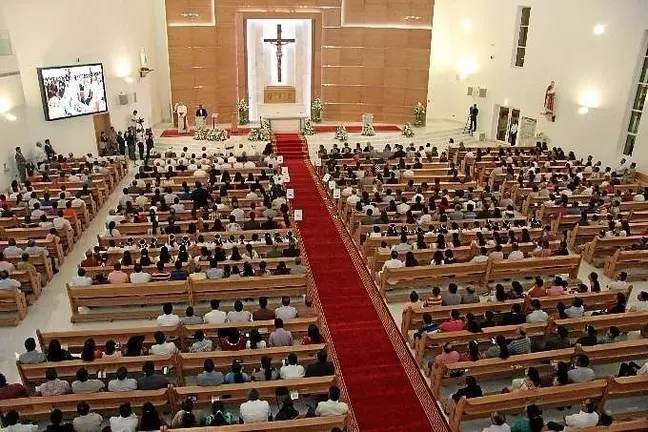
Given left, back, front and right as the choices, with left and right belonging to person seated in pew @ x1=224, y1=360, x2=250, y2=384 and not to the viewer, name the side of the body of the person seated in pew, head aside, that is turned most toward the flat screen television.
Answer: front

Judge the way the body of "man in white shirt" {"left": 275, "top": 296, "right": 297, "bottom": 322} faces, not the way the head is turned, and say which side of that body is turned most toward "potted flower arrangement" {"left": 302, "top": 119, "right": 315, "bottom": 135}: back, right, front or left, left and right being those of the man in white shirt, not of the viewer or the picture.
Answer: front

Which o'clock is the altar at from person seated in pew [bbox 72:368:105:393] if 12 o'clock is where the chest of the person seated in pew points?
The altar is roughly at 1 o'clock from the person seated in pew.

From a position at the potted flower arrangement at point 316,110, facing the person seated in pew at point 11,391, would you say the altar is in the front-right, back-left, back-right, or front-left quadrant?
front-right

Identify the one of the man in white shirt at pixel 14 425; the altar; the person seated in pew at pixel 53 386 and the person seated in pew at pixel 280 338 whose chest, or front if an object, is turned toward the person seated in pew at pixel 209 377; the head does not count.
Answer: the altar

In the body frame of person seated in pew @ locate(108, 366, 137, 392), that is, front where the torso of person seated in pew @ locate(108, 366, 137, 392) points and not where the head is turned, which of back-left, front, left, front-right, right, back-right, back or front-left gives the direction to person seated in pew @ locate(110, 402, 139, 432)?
back

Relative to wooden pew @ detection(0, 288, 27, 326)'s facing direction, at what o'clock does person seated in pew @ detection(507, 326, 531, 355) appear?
The person seated in pew is roughly at 3 o'clock from the wooden pew.

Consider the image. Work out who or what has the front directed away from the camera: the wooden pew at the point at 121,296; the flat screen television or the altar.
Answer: the wooden pew

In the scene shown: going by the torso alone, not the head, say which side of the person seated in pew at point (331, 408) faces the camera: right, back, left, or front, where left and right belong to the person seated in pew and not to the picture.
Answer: back

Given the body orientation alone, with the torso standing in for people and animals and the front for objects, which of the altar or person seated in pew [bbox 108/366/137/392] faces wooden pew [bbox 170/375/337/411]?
the altar

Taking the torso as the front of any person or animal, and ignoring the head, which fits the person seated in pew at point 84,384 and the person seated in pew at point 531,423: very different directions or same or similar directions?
same or similar directions

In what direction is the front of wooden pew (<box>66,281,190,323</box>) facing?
away from the camera

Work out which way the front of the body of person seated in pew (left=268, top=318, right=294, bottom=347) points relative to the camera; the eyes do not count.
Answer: away from the camera

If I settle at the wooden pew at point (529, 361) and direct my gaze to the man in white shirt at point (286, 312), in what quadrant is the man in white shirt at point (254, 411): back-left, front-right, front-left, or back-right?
front-left

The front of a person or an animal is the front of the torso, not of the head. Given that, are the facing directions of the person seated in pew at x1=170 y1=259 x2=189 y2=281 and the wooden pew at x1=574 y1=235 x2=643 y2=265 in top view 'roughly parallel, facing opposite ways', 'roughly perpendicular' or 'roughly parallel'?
roughly parallel

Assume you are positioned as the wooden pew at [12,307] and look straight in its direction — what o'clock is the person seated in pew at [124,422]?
The person seated in pew is roughly at 4 o'clock from the wooden pew.

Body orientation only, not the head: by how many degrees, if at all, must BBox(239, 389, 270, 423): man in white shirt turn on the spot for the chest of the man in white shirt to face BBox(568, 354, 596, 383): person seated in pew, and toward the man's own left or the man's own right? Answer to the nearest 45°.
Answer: approximately 90° to the man's own right

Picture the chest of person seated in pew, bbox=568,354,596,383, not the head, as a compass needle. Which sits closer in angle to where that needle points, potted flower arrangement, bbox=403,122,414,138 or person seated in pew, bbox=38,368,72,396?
the potted flower arrangement

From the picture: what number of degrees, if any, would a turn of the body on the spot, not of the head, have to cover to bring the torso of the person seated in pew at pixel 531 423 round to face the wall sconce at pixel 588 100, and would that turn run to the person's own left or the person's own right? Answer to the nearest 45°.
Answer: approximately 45° to the person's own right

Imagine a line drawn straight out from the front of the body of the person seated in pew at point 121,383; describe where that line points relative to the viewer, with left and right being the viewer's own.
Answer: facing away from the viewer

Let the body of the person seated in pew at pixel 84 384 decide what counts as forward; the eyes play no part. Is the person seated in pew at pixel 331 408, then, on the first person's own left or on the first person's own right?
on the first person's own right
